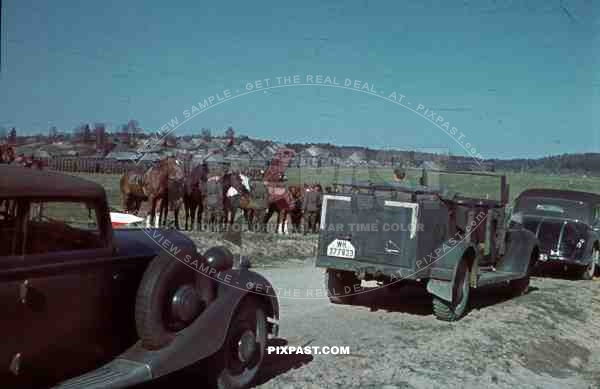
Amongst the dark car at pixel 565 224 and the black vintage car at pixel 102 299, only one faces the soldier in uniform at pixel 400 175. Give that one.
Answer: the black vintage car

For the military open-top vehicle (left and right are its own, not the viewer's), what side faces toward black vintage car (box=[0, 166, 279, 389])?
back

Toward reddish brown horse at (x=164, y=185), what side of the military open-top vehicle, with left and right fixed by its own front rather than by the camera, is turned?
left

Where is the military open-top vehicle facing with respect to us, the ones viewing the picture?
facing away from the viewer and to the right of the viewer

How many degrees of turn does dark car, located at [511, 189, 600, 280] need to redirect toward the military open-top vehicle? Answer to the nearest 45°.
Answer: approximately 135° to its right

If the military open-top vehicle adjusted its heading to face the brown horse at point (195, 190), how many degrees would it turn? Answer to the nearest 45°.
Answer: approximately 90° to its left

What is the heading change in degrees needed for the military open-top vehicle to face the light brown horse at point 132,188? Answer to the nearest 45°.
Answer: approximately 90° to its left

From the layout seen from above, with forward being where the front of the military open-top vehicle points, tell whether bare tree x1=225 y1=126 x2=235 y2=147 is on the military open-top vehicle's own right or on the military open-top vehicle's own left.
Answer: on the military open-top vehicle's own left

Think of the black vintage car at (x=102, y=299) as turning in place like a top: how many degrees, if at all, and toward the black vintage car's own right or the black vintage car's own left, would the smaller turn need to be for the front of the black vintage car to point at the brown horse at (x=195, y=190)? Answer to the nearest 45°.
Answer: approximately 45° to the black vintage car's own left

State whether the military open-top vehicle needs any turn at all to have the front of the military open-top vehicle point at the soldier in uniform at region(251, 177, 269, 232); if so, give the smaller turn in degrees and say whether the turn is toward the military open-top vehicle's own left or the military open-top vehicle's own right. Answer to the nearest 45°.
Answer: approximately 90° to the military open-top vehicle's own left
